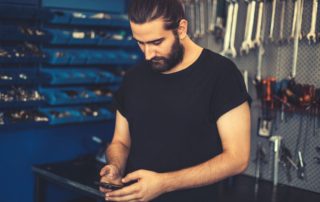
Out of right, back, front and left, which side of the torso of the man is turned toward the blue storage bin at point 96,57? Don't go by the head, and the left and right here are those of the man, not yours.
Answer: right

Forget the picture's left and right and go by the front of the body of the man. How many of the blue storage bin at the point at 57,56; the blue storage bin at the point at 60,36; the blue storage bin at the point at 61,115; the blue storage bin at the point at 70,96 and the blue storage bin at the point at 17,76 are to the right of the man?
5

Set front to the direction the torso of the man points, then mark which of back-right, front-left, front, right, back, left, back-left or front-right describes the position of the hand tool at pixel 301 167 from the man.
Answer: back

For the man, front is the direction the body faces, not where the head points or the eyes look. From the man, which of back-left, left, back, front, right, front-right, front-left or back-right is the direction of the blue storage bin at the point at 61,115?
right

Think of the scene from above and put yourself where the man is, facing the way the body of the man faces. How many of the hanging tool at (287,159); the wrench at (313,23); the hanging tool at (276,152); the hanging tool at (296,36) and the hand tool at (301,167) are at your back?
5

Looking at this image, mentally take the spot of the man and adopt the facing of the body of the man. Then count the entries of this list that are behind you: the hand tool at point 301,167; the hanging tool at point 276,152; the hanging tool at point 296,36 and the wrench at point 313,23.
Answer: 4

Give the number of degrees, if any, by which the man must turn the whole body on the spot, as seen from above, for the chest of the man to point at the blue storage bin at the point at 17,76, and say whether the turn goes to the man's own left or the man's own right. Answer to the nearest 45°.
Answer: approximately 90° to the man's own right

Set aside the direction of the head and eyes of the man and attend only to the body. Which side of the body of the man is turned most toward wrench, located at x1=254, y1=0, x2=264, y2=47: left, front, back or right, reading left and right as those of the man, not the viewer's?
back

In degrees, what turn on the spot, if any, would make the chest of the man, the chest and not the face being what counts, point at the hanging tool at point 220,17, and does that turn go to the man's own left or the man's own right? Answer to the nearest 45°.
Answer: approximately 135° to the man's own right

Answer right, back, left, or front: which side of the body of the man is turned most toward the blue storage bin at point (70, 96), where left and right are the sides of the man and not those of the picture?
right

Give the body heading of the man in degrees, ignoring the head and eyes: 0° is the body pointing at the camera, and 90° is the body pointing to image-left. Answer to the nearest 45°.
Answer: approximately 45°

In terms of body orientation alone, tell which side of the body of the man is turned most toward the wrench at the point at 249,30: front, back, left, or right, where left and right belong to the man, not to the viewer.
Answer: back

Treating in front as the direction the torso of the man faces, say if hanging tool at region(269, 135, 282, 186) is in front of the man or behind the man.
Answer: behind
